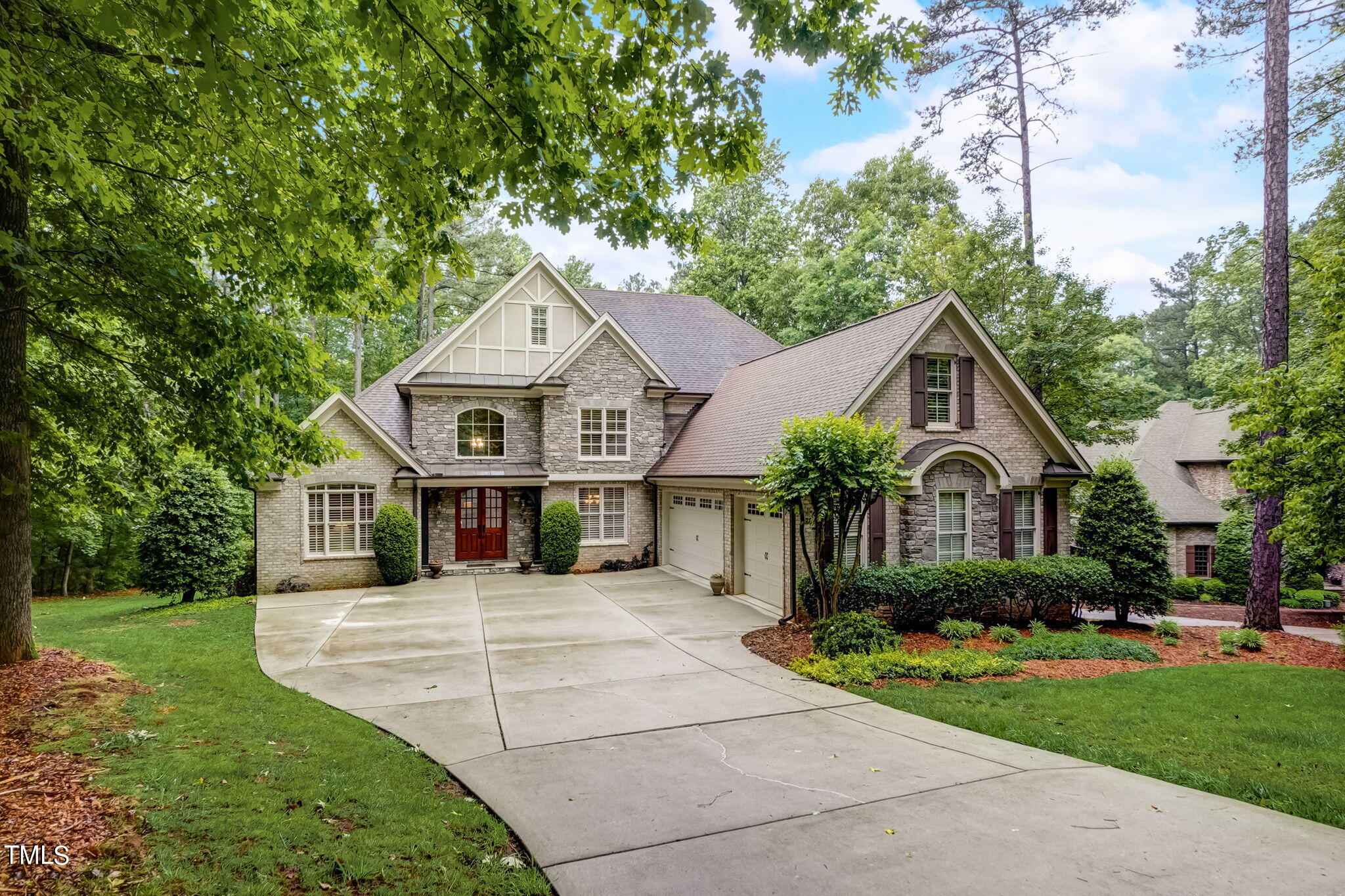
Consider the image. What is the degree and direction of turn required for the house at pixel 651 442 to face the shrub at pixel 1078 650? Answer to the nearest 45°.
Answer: approximately 45° to its left

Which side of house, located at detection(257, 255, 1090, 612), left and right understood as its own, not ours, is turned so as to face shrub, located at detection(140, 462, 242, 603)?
right

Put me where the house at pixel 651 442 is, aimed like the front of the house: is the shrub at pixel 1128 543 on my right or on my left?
on my left

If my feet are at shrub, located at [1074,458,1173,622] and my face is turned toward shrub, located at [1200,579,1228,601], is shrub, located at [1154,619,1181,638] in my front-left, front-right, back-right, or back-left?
back-right

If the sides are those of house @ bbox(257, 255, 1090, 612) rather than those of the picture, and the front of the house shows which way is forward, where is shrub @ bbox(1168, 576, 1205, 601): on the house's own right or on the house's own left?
on the house's own left

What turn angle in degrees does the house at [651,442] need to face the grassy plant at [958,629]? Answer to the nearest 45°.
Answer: approximately 45° to its left

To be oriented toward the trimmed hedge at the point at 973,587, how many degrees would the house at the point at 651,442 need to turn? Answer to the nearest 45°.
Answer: approximately 45° to its left

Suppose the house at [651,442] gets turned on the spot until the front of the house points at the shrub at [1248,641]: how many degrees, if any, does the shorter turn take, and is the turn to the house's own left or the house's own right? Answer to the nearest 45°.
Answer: approximately 45° to the house's own left

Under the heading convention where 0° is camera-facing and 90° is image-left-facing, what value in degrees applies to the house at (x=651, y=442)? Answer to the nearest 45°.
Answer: approximately 0°

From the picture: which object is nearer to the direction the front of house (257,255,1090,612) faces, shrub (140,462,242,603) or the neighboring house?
the shrub

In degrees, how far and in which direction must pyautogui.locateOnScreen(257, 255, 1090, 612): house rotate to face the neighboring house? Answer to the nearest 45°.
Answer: approximately 135° to its left
